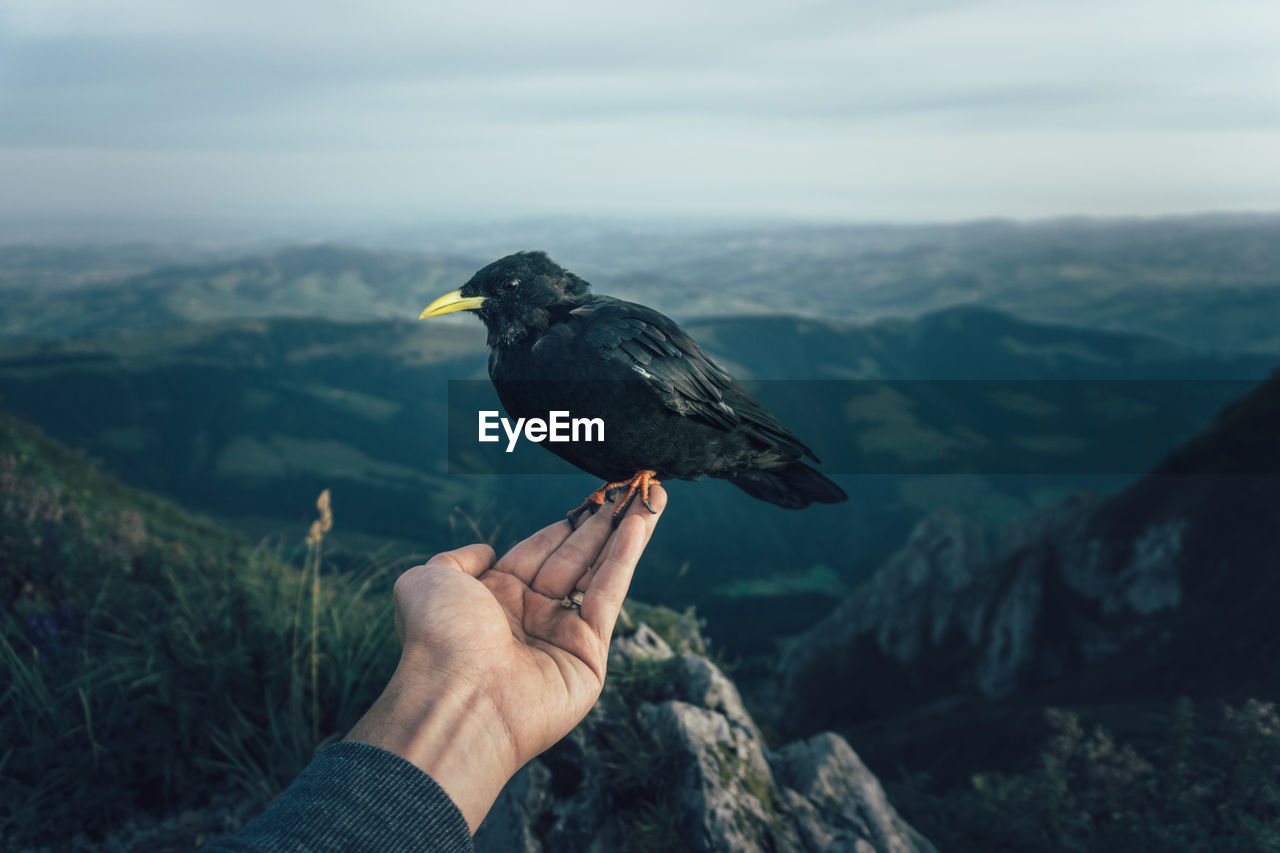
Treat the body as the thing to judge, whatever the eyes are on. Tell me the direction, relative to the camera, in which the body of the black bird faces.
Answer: to the viewer's left

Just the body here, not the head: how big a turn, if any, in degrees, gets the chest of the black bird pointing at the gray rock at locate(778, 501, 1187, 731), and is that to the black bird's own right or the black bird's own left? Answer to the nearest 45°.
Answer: approximately 135° to the black bird's own right
